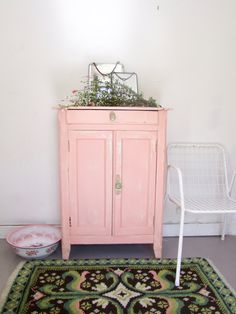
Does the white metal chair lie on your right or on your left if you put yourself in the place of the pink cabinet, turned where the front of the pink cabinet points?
on your left

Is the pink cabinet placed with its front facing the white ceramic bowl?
no

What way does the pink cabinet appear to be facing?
toward the camera

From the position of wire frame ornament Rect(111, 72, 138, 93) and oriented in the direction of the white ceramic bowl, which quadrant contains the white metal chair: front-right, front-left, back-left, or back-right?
back-left
